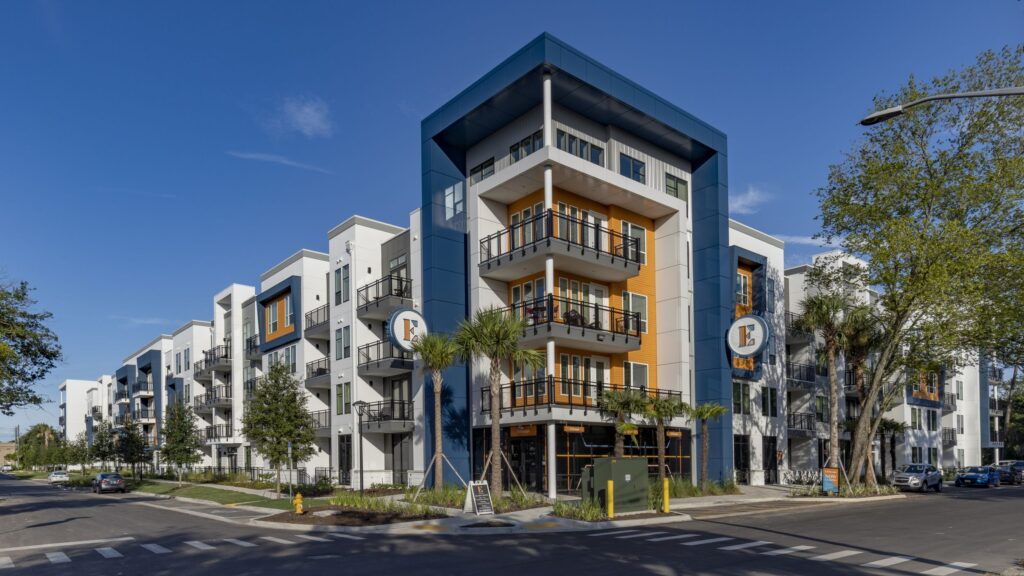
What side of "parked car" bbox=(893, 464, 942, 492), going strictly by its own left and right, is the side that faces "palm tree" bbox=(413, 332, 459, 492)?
front

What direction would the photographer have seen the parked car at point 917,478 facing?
facing the viewer and to the left of the viewer

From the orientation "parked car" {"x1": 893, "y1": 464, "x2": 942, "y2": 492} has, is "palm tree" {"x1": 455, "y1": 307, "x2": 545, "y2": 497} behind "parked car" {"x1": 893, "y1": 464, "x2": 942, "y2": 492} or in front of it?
in front

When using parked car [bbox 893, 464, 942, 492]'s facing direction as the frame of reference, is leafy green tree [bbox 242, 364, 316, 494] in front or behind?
in front

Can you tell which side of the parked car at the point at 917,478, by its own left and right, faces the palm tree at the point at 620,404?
front
